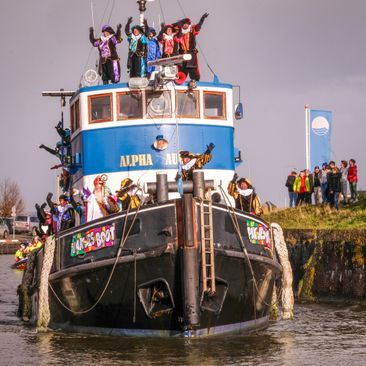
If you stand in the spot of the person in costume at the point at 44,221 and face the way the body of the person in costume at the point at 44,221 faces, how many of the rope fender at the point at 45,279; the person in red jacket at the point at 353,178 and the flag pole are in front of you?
1

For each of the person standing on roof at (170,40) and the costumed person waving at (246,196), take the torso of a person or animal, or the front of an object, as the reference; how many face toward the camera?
2

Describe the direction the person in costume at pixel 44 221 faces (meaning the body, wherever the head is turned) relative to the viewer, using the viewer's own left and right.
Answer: facing the viewer

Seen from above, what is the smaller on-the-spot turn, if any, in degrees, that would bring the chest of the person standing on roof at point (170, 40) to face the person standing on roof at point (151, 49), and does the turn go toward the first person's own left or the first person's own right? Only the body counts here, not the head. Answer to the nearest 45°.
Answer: approximately 135° to the first person's own right

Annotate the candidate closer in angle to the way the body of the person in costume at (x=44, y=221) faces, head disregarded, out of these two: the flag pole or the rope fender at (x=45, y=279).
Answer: the rope fender

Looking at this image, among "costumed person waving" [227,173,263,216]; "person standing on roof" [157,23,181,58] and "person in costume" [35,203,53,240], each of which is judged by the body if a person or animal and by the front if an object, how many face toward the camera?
3
